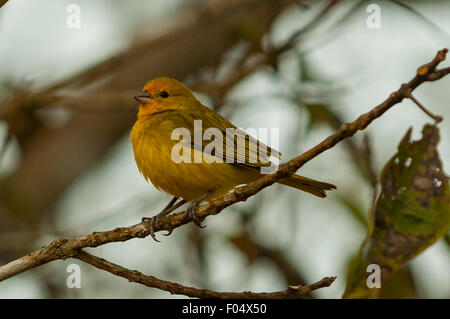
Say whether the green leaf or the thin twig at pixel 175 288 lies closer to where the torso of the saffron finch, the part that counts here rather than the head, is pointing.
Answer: the thin twig

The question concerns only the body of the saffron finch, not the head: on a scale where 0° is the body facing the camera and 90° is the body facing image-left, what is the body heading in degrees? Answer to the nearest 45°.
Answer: approximately 90°

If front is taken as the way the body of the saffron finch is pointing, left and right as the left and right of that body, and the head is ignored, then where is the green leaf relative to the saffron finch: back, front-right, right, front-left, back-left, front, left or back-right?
back-left
